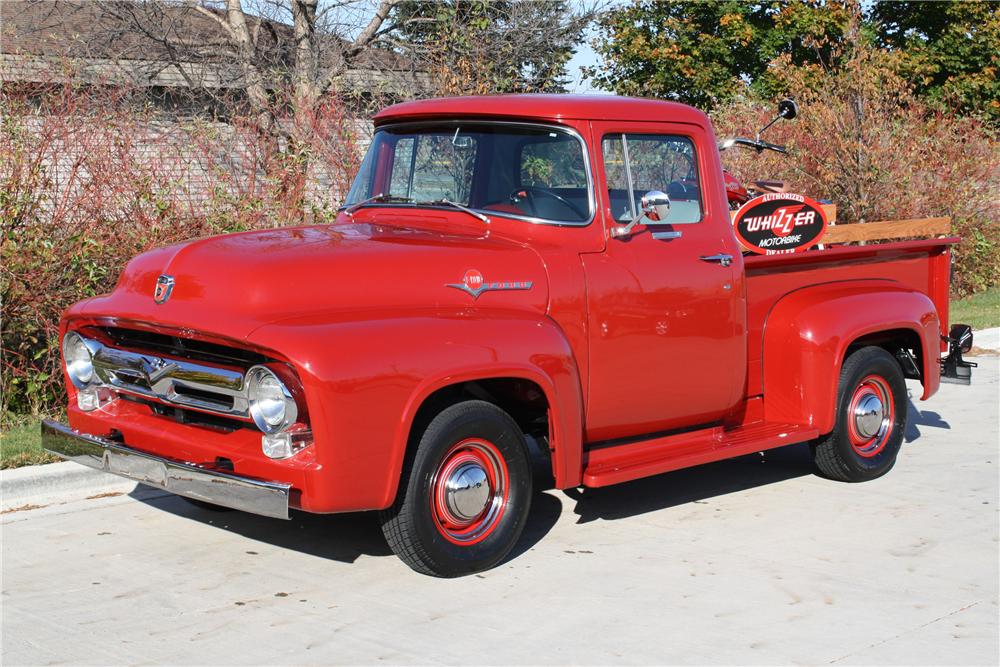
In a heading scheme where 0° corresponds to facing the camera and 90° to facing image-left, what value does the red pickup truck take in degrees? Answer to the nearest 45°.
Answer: approximately 45°

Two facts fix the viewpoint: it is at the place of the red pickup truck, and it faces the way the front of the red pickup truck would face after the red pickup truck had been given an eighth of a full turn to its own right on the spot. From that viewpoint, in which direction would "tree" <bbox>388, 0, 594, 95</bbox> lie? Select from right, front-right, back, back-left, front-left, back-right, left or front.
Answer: right

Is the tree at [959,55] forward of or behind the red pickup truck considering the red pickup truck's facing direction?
behind

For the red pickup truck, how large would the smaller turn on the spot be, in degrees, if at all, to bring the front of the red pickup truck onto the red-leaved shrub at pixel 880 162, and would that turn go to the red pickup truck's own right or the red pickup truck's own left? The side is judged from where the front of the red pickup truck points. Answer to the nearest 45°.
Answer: approximately 180°

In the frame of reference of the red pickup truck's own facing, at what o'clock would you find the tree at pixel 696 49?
The tree is roughly at 5 o'clock from the red pickup truck.
